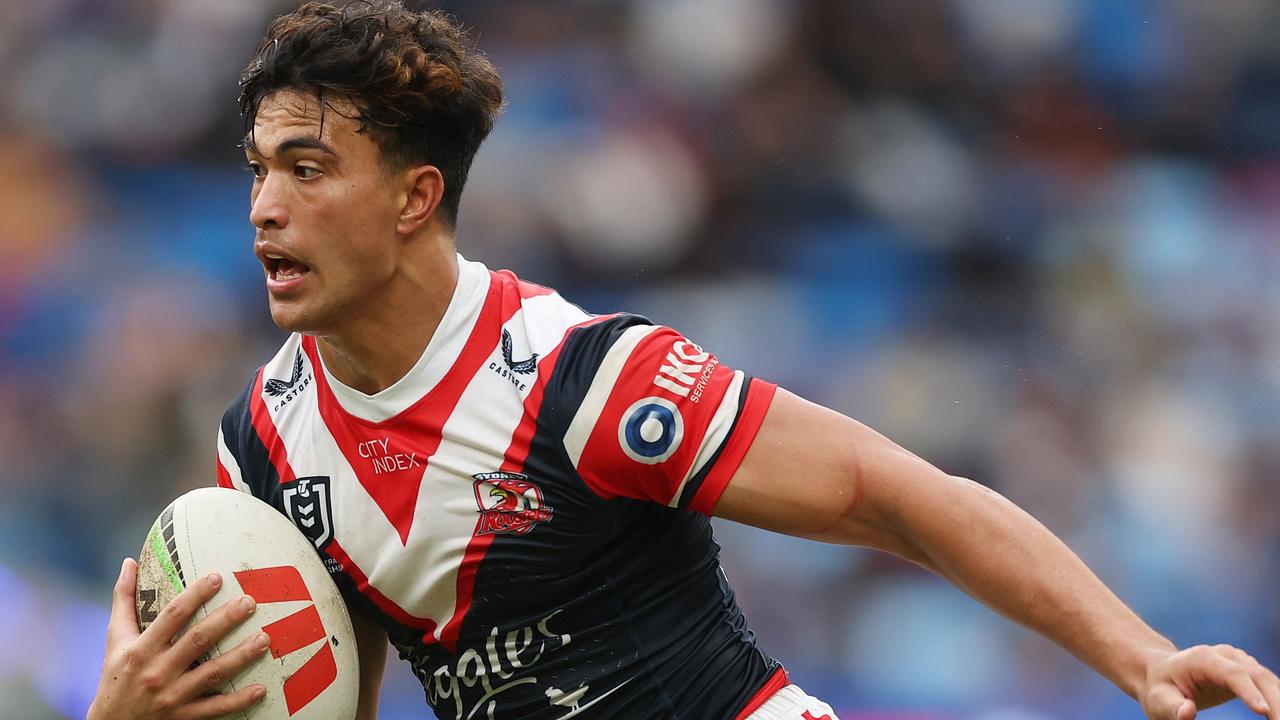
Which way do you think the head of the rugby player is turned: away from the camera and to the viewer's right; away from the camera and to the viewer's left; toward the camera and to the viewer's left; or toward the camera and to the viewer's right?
toward the camera and to the viewer's left

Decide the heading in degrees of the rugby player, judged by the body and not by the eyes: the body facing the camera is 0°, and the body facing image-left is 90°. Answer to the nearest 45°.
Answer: approximately 45°
